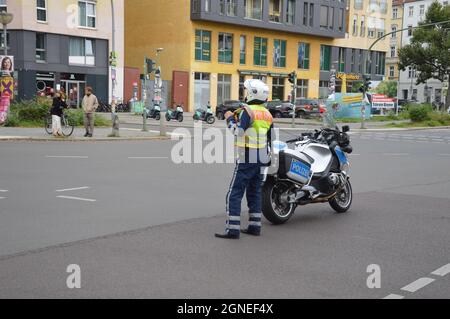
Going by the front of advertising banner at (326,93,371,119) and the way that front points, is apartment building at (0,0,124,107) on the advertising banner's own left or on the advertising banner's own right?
on the advertising banner's own right

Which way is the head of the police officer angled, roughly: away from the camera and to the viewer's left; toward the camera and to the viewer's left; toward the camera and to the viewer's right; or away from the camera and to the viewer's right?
away from the camera and to the viewer's left

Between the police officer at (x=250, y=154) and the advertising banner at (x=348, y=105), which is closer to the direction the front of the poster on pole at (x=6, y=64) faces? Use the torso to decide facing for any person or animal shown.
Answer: the police officer

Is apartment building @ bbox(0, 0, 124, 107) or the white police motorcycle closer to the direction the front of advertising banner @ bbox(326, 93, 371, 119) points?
the white police motorcycle

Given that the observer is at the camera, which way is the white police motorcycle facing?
facing away from the viewer and to the right of the viewer

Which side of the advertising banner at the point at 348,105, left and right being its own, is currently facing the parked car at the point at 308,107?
right

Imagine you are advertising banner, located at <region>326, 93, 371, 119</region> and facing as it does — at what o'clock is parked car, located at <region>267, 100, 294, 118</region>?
The parked car is roughly at 3 o'clock from the advertising banner.

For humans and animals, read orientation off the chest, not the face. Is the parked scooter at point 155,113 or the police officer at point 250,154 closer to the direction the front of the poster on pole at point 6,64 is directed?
the police officer

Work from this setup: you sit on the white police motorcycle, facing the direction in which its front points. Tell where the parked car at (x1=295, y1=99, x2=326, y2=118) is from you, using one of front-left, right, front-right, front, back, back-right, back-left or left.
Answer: front-left

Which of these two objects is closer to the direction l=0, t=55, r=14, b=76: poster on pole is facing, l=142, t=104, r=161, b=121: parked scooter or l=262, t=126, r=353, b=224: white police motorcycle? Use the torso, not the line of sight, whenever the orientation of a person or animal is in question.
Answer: the white police motorcycle

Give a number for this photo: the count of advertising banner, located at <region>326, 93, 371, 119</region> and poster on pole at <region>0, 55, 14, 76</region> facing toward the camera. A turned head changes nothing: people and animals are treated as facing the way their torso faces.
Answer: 2

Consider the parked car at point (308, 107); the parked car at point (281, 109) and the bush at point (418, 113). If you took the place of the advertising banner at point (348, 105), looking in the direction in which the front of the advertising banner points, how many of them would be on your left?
1

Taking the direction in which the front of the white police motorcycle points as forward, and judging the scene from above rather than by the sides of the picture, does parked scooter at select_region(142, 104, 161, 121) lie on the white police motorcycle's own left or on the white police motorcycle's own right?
on the white police motorcycle's own left

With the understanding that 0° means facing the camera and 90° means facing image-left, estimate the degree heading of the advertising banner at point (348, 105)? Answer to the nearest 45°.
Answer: approximately 0°

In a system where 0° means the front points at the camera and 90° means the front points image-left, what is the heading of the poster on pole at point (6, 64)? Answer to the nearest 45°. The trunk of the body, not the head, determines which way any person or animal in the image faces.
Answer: approximately 0°

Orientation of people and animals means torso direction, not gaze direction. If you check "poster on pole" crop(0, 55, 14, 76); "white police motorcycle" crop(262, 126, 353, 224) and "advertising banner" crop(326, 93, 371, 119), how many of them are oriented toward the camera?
2

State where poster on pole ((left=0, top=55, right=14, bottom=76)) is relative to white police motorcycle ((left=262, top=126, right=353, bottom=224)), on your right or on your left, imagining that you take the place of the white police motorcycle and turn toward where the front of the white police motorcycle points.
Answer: on your left
